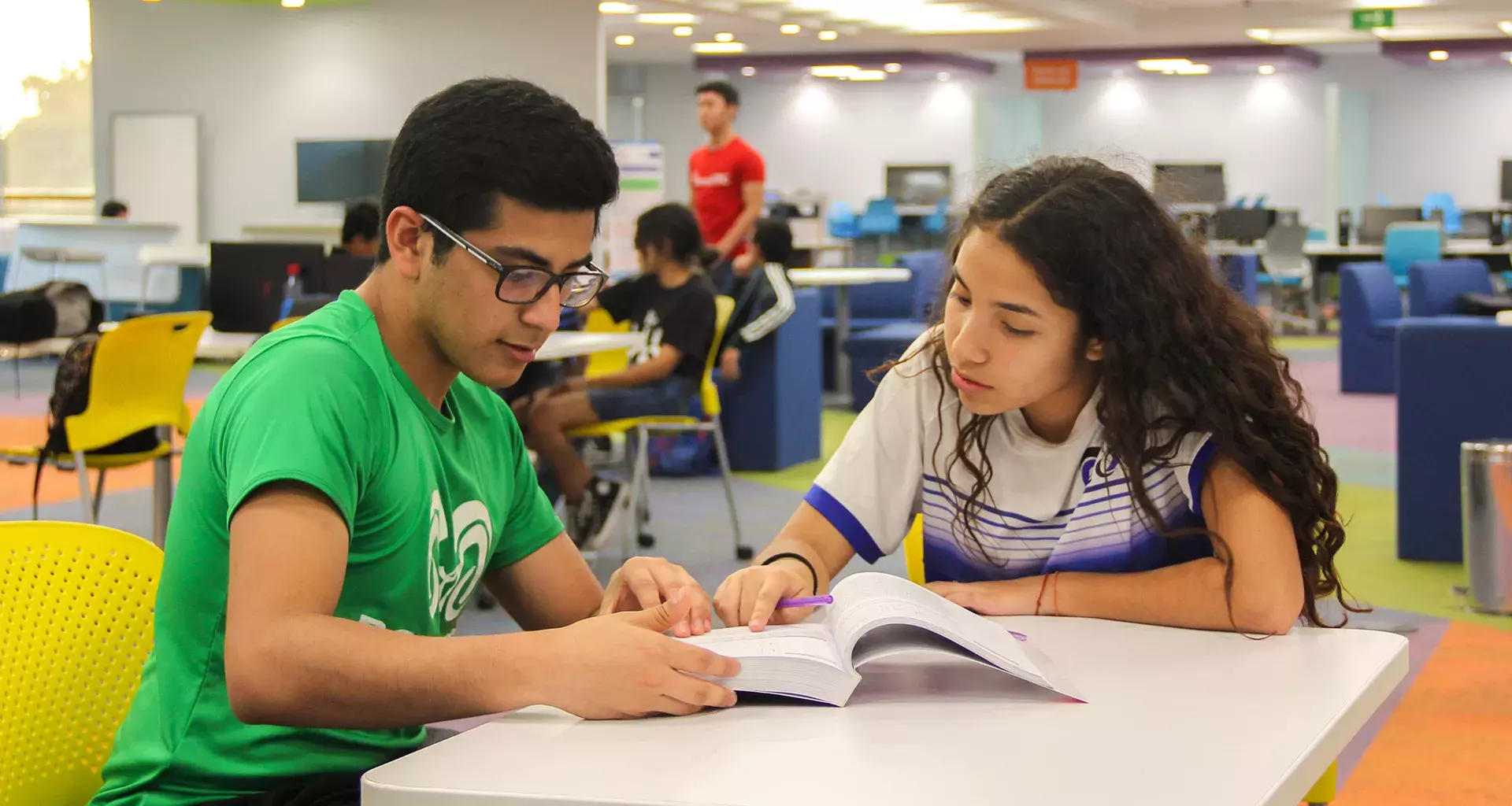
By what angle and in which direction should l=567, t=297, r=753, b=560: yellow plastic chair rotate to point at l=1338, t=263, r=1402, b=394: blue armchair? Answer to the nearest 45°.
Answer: approximately 135° to its right

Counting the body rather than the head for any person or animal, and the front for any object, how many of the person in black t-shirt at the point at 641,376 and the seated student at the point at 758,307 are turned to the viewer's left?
2

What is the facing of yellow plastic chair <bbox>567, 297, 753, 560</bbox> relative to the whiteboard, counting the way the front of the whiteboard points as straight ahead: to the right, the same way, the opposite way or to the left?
to the right

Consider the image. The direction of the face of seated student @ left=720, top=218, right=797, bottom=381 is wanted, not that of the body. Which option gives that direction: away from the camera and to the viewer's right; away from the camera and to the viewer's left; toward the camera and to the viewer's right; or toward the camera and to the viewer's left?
away from the camera and to the viewer's left

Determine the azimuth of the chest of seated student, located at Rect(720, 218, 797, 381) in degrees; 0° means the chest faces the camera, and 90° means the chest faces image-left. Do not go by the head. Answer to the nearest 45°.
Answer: approximately 90°

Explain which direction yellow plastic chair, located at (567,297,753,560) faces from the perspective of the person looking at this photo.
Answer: facing to the left of the viewer

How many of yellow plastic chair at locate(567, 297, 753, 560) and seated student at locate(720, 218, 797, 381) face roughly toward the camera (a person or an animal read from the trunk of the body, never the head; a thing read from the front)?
0

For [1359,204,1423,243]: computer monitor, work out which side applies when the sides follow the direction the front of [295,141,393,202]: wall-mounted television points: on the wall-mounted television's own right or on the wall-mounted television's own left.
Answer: on the wall-mounted television's own left

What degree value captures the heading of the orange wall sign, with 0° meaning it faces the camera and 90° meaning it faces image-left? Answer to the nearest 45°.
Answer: approximately 0°
